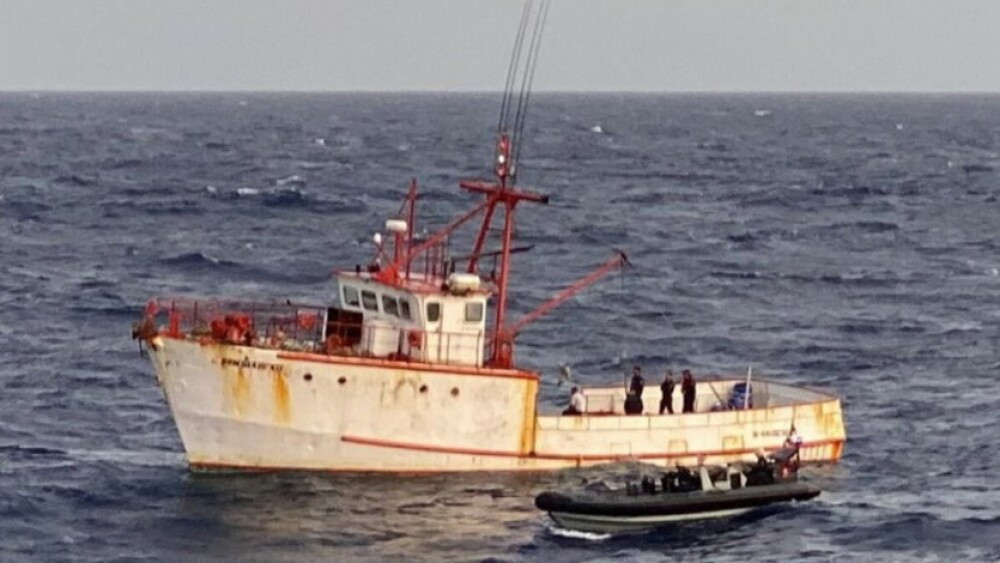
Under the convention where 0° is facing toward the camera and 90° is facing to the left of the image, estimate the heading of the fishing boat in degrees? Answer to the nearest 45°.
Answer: approximately 90°
